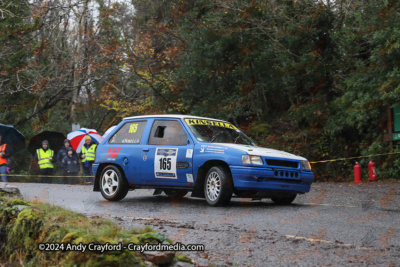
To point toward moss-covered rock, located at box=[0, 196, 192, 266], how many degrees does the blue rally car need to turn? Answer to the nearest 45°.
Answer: approximately 45° to its right

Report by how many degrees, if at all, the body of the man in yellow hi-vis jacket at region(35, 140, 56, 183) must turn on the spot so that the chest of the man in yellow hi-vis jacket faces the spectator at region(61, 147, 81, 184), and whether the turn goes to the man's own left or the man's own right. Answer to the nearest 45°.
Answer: approximately 90° to the man's own left

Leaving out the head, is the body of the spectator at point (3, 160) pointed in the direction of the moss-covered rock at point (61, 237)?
yes

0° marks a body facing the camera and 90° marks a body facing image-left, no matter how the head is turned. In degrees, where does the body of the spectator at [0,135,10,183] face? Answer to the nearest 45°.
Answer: approximately 0°

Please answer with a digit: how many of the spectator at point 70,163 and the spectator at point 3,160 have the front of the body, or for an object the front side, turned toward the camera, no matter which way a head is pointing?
2

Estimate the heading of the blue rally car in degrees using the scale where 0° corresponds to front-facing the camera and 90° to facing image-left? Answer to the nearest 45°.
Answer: approximately 315°

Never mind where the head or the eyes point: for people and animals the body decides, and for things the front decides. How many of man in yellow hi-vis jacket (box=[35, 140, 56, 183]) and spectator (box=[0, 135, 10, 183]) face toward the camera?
2

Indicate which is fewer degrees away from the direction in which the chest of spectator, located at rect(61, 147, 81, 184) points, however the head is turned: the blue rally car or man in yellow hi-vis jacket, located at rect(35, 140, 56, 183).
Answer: the blue rally car

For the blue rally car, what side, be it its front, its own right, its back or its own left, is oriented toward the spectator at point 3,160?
back
